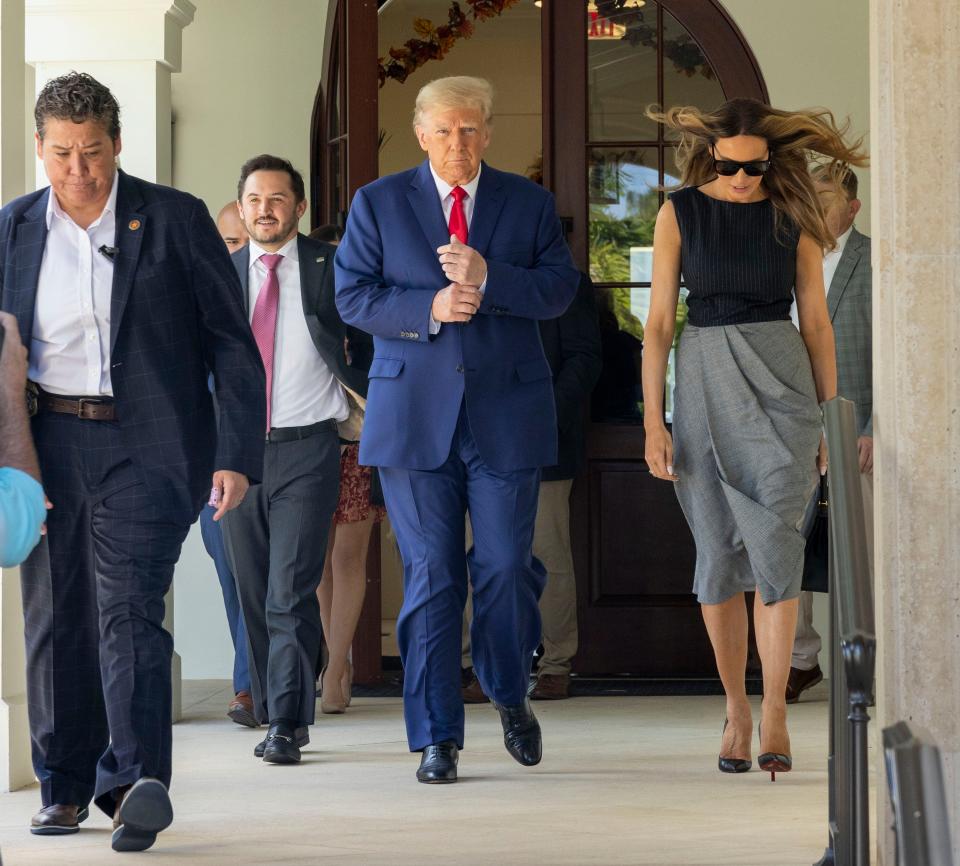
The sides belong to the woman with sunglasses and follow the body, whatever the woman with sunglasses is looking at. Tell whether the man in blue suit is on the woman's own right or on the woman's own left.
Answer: on the woman's own right

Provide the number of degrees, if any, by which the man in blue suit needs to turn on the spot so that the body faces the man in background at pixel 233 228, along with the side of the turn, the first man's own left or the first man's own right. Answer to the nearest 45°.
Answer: approximately 135° to the first man's own right

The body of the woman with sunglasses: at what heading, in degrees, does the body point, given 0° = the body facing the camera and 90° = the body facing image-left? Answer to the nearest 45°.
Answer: approximately 0°

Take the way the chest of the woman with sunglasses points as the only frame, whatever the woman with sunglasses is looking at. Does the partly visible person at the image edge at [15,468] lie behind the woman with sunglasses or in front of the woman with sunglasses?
in front

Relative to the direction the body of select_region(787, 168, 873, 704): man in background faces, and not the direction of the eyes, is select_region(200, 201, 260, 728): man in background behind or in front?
in front

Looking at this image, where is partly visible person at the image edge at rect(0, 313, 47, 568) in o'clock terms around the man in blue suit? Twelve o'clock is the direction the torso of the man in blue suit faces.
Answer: The partly visible person at the image edge is roughly at 1 o'clock from the man in blue suit.

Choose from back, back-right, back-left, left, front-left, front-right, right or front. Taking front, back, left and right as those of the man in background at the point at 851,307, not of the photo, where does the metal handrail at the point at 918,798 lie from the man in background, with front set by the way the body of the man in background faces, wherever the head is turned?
front-left

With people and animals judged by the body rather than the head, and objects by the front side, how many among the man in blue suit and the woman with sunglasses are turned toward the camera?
2

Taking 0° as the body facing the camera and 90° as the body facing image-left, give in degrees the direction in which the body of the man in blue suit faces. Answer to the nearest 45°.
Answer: approximately 0°

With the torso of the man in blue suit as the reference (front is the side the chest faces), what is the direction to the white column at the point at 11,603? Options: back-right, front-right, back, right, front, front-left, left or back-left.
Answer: right

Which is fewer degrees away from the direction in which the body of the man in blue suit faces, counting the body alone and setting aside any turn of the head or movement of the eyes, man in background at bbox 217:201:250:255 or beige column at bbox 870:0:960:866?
the beige column
